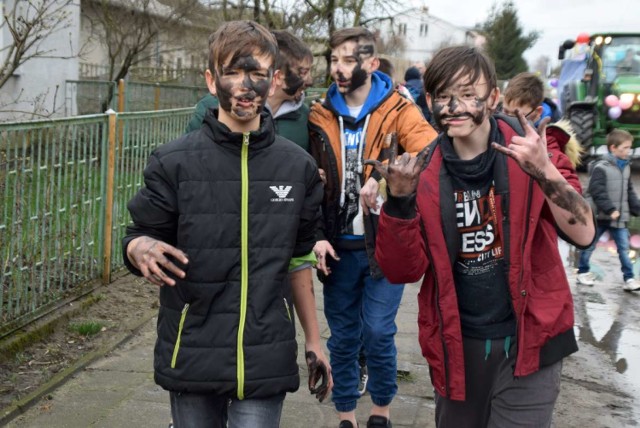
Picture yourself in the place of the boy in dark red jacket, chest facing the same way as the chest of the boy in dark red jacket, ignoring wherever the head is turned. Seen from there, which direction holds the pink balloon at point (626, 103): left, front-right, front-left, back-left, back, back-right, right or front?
back

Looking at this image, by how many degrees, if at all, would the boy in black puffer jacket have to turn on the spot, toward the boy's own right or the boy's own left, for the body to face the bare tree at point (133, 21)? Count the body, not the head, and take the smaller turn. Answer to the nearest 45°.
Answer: approximately 180°

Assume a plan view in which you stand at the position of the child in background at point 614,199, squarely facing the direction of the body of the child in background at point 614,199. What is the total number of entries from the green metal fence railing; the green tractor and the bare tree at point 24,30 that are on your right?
2

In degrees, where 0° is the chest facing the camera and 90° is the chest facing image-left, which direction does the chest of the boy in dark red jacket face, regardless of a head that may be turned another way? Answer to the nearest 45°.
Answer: approximately 0°

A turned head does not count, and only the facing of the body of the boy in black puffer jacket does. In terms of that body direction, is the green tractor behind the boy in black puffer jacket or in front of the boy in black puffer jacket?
behind

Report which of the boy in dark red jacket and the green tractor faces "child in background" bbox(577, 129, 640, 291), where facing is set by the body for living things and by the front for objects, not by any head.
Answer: the green tractor

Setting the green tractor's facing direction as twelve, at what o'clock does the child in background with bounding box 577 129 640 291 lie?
The child in background is roughly at 12 o'clock from the green tractor.

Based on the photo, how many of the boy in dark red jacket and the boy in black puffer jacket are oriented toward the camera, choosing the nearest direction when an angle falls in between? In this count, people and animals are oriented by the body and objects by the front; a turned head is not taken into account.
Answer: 2

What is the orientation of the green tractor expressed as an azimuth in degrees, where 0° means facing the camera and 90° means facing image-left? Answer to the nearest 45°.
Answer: approximately 0°

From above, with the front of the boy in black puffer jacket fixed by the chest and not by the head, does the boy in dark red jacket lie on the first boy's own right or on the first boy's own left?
on the first boy's own left

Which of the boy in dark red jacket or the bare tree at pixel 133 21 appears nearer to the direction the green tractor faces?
the boy in dark red jacket

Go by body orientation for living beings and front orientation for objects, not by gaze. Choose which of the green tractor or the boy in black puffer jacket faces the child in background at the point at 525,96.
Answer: the green tractor
